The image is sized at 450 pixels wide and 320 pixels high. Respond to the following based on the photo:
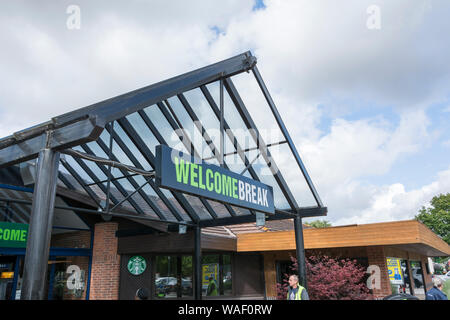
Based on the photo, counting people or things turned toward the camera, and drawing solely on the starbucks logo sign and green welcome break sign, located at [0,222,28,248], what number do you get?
2

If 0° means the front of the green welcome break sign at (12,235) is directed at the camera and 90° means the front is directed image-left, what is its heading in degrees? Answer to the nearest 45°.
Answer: approximately 0°

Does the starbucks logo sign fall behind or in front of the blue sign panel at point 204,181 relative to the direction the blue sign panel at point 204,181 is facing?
behind

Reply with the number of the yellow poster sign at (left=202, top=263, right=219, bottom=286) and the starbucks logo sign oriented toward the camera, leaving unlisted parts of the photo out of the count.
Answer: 2

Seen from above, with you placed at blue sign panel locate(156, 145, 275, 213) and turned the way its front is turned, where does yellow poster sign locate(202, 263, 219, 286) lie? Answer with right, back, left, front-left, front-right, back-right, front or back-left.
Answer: back-left

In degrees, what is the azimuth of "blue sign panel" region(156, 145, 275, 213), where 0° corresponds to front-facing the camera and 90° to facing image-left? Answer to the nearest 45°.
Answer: approximately 315°

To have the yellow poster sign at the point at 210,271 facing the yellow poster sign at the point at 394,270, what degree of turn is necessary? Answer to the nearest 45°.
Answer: approximately 90° to its left
